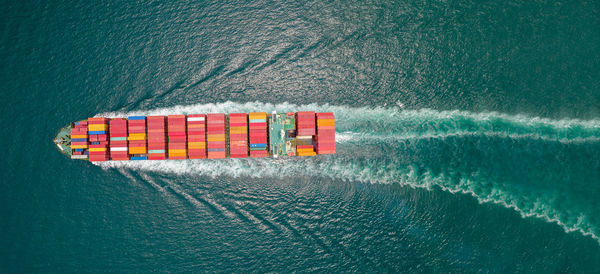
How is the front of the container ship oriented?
to the viewer's left
